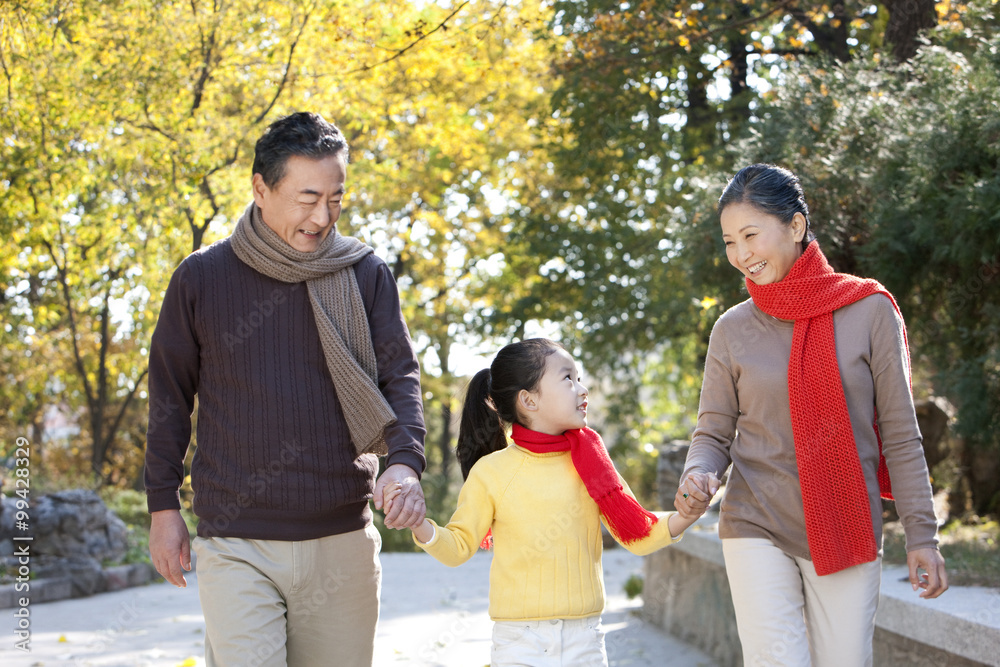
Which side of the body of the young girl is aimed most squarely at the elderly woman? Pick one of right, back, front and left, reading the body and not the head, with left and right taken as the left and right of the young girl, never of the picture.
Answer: left

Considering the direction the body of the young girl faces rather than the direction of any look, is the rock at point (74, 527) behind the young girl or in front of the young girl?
behind

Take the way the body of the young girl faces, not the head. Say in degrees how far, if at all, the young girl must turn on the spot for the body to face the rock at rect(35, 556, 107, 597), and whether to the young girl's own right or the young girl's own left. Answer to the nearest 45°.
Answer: approximately 135° to the young girl's own right

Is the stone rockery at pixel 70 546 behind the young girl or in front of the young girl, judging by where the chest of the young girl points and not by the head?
behind

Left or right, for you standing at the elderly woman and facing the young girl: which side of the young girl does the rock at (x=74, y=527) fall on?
right

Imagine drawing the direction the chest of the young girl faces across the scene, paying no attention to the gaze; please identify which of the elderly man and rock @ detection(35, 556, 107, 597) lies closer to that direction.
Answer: the elderly man

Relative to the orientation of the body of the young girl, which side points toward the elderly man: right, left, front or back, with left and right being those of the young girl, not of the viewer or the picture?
right

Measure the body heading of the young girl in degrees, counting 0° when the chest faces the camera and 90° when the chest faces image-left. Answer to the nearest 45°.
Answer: approximately 0°

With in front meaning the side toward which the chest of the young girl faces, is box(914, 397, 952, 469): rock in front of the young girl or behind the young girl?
behind

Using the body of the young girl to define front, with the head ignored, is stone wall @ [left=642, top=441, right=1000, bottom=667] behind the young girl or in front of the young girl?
behind

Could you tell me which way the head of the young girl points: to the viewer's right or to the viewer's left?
to the viewer's right
